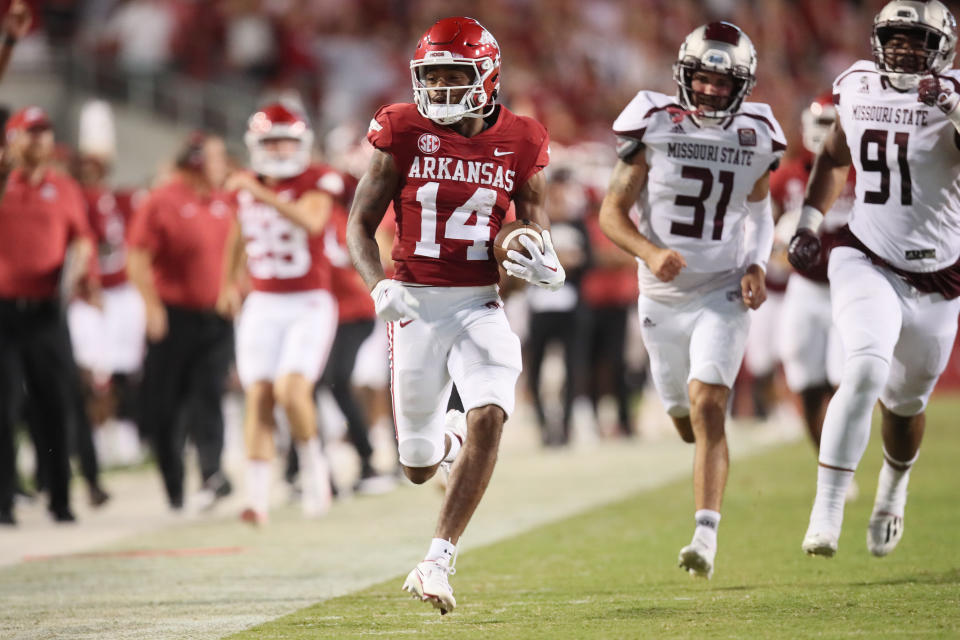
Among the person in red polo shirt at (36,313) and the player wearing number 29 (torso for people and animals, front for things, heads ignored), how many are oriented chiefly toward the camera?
2

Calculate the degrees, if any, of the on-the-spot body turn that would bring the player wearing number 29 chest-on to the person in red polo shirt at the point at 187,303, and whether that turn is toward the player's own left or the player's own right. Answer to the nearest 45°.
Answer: approximately 135° to the player's own right

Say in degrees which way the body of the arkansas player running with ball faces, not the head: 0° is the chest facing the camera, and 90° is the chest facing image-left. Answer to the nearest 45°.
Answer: approximately 0°

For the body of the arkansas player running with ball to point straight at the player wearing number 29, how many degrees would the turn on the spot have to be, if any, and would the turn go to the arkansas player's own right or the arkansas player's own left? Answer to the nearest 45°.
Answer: approximately 180°

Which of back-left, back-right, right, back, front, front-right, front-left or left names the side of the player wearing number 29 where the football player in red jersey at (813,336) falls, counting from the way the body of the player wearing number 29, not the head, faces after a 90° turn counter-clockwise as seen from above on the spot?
front

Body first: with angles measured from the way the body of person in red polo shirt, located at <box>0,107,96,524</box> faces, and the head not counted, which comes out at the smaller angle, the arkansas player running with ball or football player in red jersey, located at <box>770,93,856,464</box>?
the arkansas player running with ball

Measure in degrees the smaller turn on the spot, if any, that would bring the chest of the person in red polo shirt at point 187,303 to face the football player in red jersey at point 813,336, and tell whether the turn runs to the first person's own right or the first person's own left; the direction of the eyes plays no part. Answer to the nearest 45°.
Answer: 0° — they already face them
